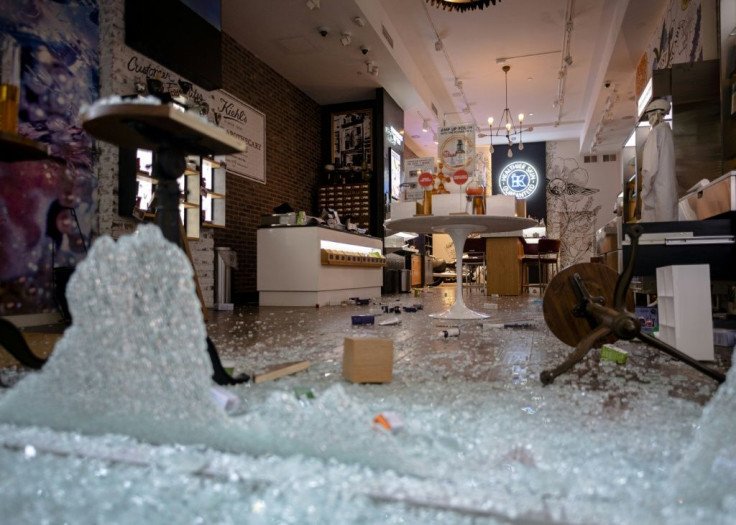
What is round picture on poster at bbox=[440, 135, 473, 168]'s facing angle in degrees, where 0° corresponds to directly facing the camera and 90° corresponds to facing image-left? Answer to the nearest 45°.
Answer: approximately 0°

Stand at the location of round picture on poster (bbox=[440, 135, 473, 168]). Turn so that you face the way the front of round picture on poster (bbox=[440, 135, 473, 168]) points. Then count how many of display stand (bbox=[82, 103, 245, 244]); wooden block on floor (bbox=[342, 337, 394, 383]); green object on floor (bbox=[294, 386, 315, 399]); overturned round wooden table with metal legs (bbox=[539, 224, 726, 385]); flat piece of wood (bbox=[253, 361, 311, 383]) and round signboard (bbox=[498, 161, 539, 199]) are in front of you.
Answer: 5

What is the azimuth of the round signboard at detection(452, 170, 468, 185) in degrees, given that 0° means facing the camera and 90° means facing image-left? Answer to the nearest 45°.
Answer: approximately 0°

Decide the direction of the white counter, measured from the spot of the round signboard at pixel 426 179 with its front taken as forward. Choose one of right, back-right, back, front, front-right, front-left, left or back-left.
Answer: back-right

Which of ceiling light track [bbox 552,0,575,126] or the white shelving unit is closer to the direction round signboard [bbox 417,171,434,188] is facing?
the white shelving unit

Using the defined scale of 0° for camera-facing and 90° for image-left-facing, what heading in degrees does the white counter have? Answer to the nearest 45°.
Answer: approximately 315°
